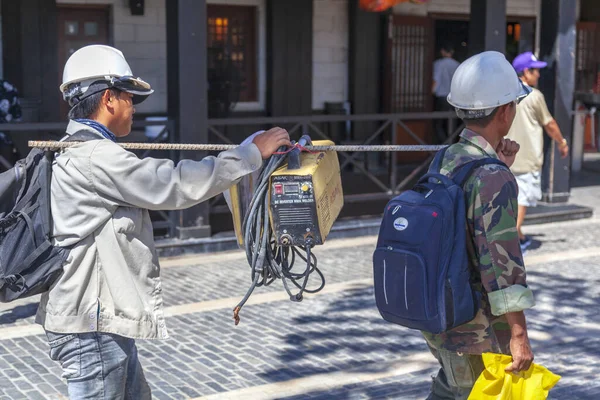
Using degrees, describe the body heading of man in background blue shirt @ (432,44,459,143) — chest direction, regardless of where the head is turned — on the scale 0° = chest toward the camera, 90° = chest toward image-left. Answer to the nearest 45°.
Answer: approximately 180°

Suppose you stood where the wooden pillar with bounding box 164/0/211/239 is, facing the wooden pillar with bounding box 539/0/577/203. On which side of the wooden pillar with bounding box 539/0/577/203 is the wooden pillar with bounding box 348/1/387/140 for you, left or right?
left

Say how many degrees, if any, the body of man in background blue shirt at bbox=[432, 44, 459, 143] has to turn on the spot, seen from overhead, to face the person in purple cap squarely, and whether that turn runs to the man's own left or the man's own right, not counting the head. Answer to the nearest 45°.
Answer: approximately 180°

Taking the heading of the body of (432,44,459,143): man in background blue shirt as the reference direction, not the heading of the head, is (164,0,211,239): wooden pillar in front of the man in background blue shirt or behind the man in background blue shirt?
behind

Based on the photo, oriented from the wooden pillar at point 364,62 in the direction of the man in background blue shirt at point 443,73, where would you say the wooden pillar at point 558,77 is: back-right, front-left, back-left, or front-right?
front-right

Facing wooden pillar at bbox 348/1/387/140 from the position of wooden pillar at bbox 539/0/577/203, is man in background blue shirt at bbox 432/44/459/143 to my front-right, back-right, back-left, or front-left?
front-right

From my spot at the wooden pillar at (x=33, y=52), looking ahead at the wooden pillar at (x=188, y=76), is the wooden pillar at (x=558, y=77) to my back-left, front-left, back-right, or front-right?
front-left

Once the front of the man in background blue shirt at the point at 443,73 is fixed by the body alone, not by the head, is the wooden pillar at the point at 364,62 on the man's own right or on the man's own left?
on the man's own left
